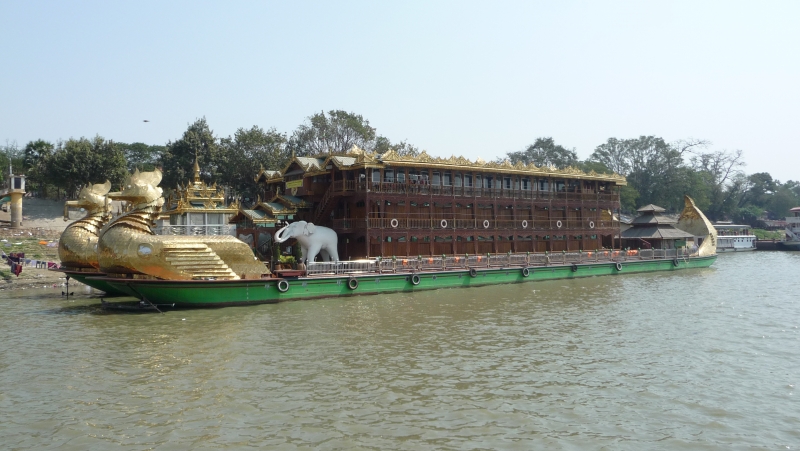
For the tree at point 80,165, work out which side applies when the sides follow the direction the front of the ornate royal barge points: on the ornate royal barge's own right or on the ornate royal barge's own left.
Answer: on the ornate royal barge's own right
